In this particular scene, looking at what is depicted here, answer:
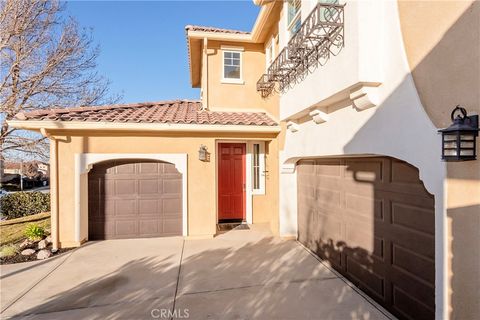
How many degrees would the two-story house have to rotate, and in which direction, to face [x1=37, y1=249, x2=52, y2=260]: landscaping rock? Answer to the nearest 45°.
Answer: approximately 90° to its right

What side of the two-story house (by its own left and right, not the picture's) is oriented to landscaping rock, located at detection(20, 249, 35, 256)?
right

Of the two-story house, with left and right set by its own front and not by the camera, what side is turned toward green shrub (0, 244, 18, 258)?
right

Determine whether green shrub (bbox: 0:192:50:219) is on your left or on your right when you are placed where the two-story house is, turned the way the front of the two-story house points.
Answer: on your right

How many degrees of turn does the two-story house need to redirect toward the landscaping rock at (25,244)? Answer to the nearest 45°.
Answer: approximately 90° to its right

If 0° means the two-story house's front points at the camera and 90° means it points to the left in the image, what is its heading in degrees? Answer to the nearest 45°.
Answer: approximately 0°
